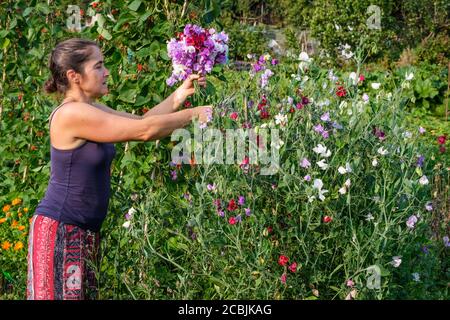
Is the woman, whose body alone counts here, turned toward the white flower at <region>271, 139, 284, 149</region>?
yes

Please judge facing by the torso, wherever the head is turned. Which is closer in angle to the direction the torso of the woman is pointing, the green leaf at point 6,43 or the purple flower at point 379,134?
the purple flower

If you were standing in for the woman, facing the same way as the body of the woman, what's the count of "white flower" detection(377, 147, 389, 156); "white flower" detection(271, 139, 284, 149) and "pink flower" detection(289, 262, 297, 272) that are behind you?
0

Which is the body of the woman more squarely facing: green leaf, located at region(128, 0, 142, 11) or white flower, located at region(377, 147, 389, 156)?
the white flower

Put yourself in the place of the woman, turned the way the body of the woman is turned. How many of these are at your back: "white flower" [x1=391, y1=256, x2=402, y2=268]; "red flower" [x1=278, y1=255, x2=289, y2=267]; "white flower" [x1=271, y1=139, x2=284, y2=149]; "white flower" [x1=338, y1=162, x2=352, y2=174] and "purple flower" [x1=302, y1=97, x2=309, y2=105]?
0

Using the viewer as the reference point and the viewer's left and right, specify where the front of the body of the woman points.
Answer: facing to the right of the viewer

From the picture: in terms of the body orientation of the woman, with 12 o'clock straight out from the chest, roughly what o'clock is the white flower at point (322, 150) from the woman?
The white flower is roughly at 12 o'clock from the woman.

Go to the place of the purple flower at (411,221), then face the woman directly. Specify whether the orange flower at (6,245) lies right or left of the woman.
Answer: right

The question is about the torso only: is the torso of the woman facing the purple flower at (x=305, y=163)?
yes

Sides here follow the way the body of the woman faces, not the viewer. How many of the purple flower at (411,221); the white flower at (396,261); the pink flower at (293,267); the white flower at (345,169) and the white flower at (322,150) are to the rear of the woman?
0

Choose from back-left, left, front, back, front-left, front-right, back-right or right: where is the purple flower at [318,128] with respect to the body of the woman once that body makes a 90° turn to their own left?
right

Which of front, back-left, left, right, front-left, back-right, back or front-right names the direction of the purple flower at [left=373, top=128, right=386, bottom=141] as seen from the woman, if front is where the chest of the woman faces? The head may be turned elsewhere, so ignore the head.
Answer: front

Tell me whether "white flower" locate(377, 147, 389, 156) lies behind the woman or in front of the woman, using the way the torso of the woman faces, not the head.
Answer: in front

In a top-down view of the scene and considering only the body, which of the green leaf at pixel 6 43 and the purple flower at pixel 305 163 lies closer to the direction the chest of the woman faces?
the purple flower

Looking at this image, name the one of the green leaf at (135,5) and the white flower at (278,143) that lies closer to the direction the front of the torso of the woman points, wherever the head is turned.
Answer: the white flower

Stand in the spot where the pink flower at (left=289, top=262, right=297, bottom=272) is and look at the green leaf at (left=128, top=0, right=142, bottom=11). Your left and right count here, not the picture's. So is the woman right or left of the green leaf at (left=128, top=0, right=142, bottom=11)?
left

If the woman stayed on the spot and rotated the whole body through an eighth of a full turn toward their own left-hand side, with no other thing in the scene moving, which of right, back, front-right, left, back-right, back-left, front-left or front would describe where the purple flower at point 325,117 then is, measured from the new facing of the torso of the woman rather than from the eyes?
front-right

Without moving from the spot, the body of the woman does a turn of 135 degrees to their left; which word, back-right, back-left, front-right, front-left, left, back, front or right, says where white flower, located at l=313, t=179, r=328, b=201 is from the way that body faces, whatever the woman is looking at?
back-right

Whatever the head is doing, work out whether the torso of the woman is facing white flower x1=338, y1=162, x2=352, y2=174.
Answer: yes

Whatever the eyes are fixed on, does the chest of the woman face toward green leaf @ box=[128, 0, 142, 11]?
no

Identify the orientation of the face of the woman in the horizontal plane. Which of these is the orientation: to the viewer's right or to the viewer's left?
to the viewer's right
